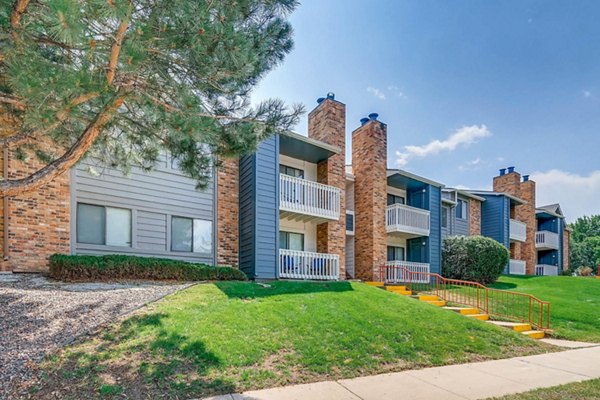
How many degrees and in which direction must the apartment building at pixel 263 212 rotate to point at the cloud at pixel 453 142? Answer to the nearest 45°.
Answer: approximately 90° to its left

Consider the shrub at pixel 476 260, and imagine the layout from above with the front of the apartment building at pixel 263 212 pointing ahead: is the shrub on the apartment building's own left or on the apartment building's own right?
on the apartment building's own left

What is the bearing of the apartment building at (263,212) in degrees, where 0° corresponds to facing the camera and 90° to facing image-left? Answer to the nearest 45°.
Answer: approximately 315°

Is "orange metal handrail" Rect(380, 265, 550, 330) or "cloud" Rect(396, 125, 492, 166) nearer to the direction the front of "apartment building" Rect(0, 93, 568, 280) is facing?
the orange metal handrail

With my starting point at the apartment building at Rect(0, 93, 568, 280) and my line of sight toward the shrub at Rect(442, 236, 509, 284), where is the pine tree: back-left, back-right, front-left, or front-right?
back-right

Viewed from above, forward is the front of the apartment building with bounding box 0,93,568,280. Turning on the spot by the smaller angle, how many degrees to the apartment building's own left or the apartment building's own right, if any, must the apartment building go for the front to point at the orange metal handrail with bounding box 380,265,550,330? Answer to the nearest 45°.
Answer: approximately 45° to the apartment building's own left
